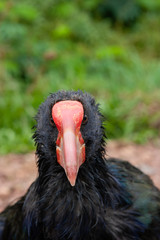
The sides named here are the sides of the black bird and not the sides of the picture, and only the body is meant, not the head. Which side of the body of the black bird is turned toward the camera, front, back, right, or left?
front
